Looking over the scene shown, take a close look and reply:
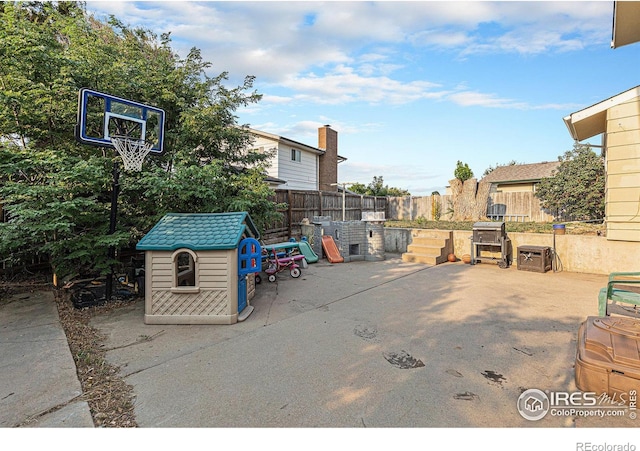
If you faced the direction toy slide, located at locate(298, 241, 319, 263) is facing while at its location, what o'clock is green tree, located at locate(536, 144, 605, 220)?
The green tree is roughly at 10 o'clock from the toy slide.

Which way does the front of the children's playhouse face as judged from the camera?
facing to the right of the viewer

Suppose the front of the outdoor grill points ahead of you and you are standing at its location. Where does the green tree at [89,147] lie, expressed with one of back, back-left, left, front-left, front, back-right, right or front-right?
front-right

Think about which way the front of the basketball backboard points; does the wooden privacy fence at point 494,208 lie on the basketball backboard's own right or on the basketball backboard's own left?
on the basketball backboard's own left

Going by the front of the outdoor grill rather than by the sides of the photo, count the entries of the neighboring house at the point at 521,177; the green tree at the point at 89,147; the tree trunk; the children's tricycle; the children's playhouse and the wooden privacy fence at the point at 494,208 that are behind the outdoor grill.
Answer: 3

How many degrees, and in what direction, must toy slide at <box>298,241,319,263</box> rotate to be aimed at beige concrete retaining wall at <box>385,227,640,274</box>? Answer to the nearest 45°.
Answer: approximately 45° to its left

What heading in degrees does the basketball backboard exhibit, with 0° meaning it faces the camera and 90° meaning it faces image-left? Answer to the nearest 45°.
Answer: approximately 315°

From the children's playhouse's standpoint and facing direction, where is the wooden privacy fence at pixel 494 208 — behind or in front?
in front

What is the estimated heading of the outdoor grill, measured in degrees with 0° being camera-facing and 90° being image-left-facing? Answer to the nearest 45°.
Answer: approximately 0°

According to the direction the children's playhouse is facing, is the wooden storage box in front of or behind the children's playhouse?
in front
